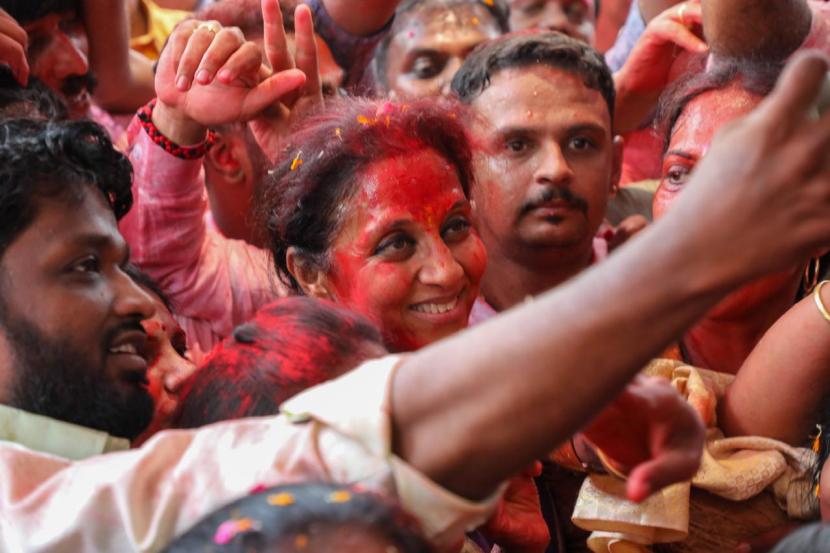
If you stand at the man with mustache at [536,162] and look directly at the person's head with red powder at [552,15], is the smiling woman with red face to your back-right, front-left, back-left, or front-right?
back-left

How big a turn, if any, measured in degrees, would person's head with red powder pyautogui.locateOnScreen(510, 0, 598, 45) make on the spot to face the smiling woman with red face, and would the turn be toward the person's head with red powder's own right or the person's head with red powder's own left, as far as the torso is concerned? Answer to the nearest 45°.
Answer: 0° — they already face them

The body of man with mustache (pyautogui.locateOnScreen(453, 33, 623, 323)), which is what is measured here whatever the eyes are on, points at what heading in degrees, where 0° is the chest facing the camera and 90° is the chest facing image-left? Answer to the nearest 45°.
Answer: approximately 0°

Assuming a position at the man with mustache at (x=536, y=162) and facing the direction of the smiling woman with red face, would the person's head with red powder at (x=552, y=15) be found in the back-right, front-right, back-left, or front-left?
back-right

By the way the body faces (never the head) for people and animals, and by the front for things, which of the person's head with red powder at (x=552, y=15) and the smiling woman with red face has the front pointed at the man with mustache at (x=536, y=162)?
the person's head with red powder

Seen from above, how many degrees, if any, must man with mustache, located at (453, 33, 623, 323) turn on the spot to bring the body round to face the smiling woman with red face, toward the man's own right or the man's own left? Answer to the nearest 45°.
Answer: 0° — they already face them

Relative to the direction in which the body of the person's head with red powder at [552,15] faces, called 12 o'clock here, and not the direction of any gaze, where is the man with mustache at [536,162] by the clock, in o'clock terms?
The man with mustache is roughly at 12 o'clock from the person's head with red powder.

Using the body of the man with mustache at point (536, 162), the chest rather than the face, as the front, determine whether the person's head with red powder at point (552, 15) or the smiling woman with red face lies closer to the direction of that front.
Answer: the smiling woman with red face

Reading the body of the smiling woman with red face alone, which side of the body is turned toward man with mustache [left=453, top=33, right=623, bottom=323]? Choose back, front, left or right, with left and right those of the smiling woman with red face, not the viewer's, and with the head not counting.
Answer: left

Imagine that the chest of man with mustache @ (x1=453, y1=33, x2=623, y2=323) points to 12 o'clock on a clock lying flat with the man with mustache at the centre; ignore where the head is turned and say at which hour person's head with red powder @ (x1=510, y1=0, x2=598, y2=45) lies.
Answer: The person's head with red powder is roughly at 6 o'clock from the man with mustache.

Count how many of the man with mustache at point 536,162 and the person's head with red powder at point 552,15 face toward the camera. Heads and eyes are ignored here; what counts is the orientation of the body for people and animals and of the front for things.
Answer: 2

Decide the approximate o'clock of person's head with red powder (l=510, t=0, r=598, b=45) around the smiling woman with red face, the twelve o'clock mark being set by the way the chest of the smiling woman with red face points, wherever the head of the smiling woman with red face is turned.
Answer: The person's head with red powder is roughly at 8 o'clock from the smiling woman with red face.
